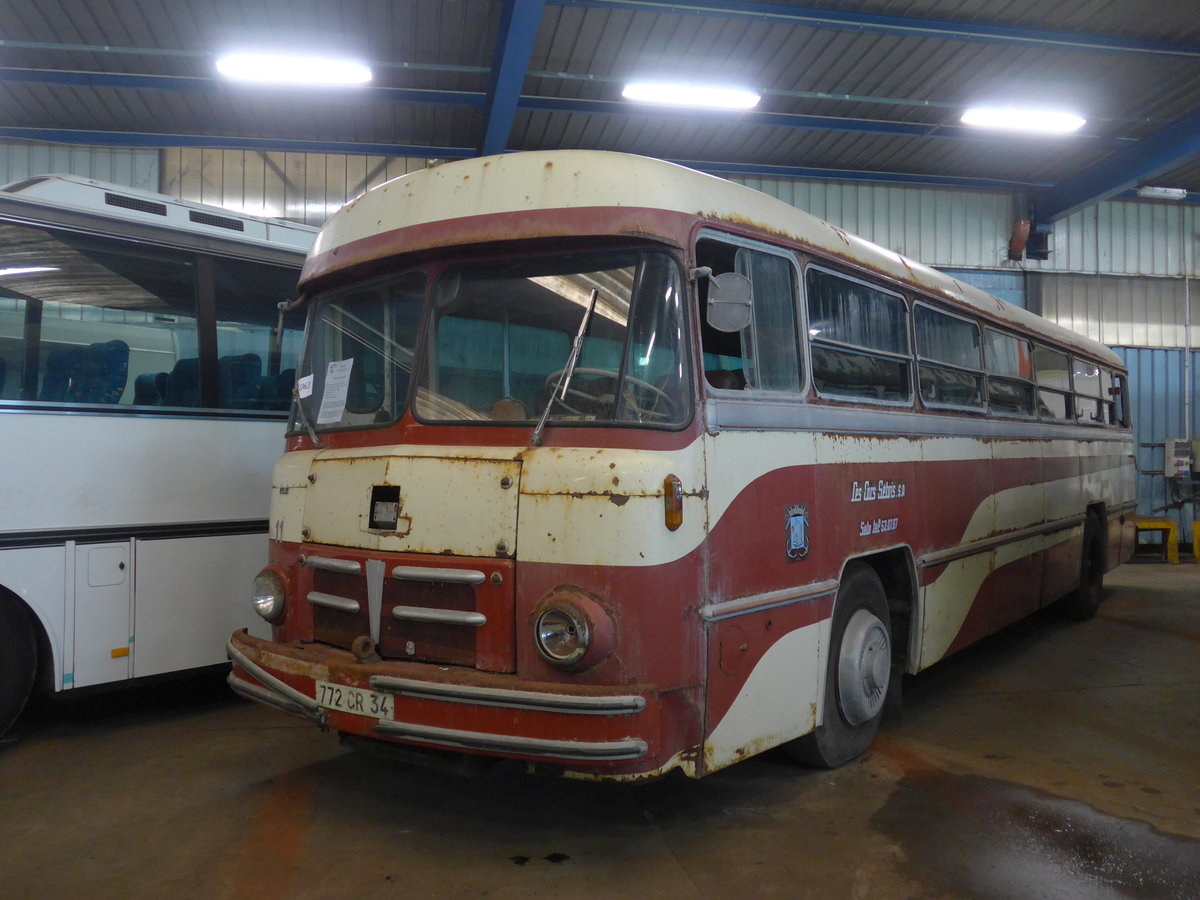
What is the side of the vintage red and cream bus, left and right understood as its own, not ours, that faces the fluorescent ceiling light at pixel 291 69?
right

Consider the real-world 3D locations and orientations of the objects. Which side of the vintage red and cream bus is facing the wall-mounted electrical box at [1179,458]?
back

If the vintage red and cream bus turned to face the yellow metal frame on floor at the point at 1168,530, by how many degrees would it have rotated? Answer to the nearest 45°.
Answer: approximately 180°

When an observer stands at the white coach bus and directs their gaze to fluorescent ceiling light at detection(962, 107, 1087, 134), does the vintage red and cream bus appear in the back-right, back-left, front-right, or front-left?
front-right

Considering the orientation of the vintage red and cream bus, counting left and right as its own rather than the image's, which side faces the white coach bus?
right

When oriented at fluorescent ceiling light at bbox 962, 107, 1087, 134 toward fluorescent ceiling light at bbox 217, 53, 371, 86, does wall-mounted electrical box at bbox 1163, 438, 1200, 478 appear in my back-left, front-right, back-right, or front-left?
back-right

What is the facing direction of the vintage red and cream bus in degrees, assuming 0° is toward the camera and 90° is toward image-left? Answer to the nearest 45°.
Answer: approximately 45°

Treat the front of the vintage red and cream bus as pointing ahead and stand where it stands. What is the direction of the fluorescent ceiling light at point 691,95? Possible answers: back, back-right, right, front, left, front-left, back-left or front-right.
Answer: back-right
